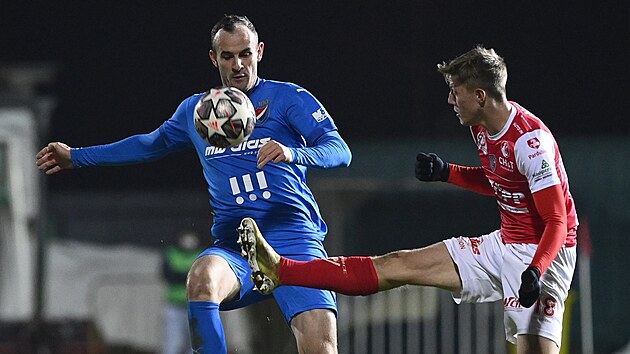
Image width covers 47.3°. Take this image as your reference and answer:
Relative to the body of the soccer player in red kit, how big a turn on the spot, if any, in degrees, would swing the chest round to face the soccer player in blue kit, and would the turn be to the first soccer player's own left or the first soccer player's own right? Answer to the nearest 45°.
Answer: approximately 45° to the first soccer player's own right

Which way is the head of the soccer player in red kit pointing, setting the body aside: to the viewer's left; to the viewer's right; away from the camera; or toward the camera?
to the viewer's left

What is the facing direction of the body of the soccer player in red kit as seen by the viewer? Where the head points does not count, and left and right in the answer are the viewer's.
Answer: facing the viewer and to the left of the viewer

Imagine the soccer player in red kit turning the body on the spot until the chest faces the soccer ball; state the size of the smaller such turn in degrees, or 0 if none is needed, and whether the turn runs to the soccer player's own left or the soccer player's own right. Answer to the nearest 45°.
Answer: approximately 45° to the soccer player's own right
